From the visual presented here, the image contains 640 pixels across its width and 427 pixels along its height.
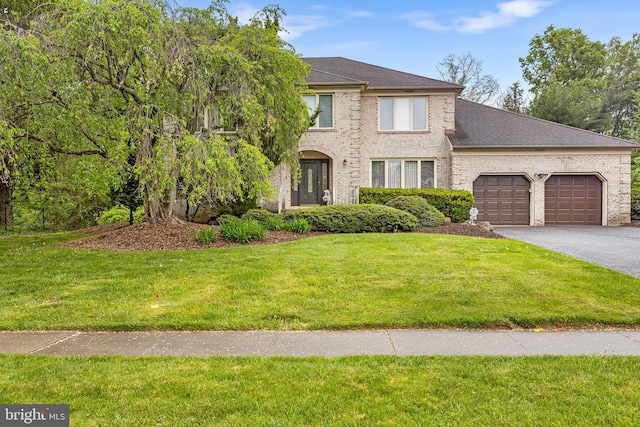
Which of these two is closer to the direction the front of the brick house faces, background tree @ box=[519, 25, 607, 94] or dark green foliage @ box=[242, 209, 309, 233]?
the dark green foliage

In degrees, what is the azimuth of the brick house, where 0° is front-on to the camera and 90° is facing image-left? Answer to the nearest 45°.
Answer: approximately 0°

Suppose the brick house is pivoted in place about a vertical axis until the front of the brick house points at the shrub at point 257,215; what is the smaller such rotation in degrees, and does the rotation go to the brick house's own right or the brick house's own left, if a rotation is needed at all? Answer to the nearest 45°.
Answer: approximately 45° to the brick house's own right

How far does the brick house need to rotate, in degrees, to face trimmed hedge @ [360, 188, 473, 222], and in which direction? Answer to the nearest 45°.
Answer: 0° — it already faces it

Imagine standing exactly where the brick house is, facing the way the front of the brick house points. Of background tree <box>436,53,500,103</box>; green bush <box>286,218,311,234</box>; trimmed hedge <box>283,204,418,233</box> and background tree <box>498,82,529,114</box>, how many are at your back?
2

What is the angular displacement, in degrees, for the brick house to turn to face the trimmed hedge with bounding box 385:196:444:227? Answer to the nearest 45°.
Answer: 0° — it already faces it

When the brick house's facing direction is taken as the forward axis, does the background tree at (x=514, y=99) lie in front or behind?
behind

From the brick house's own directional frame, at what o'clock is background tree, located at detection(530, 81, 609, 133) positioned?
The background tree is roughly at 7 o'clock from the brick house.

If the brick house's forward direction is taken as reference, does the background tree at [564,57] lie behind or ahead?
behind

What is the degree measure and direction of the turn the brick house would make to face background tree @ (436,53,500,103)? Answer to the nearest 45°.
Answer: approximately 180°
